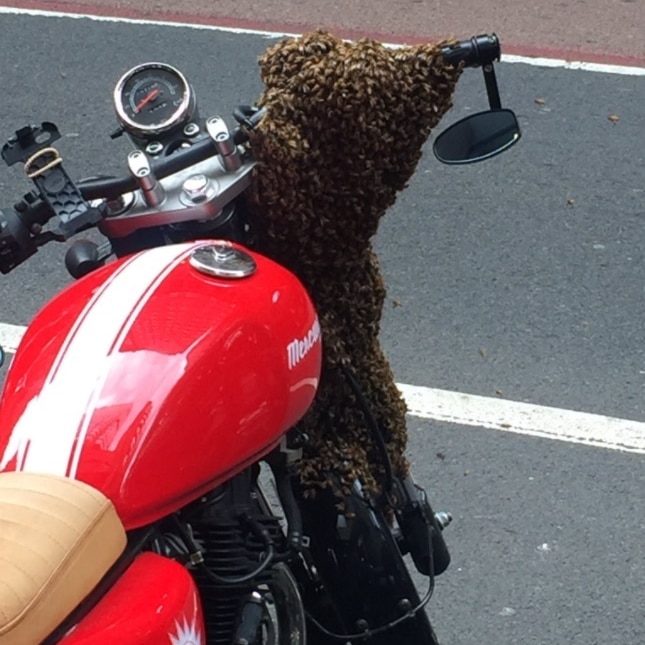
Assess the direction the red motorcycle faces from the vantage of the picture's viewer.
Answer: facing away from the viewer and to the right of the viewer
